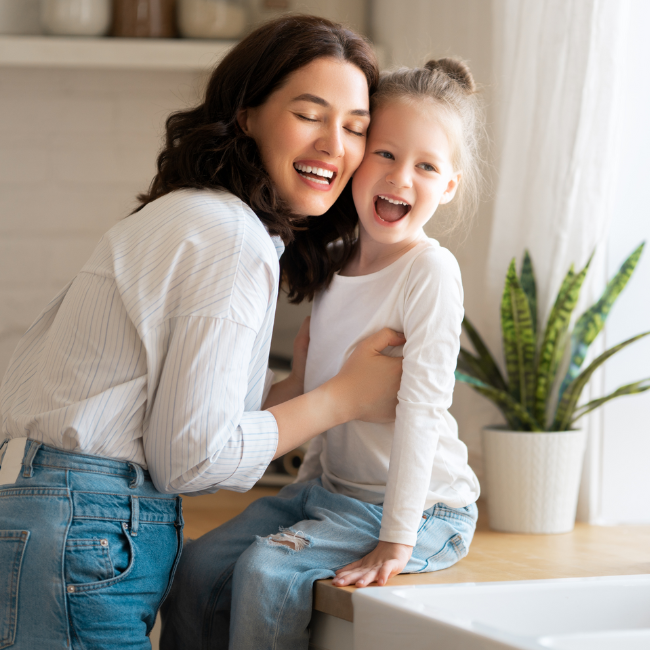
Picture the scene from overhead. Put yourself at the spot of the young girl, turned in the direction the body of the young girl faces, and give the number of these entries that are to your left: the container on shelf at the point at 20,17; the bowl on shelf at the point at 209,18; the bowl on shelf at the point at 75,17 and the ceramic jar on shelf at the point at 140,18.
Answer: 0

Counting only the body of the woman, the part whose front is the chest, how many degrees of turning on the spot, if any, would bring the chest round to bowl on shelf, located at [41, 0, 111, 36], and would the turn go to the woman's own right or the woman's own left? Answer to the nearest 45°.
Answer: approximately 90° to the woman's own left

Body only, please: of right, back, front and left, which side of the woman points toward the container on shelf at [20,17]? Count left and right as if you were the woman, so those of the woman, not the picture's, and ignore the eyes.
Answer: left

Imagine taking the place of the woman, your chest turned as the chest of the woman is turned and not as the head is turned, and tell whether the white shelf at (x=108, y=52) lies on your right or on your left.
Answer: on your left

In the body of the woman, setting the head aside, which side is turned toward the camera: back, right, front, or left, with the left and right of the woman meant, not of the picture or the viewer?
right

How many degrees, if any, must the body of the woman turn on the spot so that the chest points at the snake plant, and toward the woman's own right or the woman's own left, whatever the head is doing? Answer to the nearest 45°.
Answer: approximately 45° to the woman's own left

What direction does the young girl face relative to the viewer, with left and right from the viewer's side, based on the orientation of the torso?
facing the viewer and to the left of the viewer

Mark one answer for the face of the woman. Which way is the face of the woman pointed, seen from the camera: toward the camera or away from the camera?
toward the camera

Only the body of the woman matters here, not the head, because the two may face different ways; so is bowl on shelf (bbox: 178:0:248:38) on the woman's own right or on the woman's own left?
on the woman's own left

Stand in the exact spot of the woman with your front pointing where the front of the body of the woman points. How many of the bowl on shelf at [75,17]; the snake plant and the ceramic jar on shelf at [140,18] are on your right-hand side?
0

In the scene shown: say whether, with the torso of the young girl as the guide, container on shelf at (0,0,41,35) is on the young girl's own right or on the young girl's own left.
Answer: on the young girl's own right
